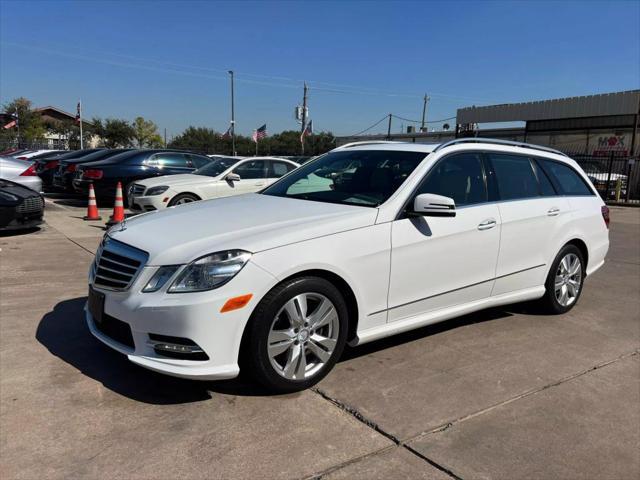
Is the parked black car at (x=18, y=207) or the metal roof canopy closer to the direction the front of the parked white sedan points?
the parked black car

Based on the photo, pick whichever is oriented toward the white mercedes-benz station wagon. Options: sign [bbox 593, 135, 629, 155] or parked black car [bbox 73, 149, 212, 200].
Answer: the sign

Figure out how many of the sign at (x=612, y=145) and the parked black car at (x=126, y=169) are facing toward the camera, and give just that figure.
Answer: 1

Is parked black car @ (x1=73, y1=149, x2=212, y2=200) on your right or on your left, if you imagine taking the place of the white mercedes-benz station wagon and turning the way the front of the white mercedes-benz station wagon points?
on your right

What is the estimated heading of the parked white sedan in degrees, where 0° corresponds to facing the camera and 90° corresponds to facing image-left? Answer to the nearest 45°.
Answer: approximately 45°

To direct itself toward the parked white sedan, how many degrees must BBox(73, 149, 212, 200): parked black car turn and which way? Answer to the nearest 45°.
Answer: approximately 90° to its right

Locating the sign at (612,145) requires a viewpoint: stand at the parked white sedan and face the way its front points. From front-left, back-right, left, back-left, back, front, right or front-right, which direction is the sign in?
back

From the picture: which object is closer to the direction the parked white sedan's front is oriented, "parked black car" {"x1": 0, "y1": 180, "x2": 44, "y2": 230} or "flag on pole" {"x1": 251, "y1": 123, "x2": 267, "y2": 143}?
the parked black car

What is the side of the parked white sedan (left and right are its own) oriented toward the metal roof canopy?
back

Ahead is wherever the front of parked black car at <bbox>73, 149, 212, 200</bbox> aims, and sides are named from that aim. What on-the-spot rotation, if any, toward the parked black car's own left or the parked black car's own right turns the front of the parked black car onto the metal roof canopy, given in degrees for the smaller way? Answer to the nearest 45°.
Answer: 0° — it already faces it

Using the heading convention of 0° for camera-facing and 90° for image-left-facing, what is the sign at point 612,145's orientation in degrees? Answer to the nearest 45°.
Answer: approximately 0°

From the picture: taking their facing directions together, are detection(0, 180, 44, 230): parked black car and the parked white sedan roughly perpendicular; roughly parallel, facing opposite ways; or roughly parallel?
roughly perpendicular

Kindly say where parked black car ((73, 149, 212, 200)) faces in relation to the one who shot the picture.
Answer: facing away from the viewer and to the right of the viewer

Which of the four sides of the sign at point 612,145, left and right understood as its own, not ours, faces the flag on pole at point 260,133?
right

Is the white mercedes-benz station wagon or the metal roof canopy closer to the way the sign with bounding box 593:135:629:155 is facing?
the white mercedes-benz station wagon

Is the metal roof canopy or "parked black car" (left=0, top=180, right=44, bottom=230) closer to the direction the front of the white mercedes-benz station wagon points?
the parked black car

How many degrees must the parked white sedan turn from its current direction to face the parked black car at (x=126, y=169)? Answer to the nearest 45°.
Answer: approximately 90° to its right
